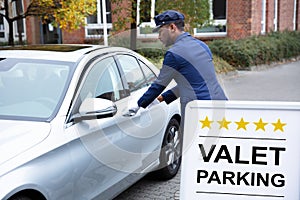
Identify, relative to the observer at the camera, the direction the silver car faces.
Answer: facing the viewer and to the left of the viewer

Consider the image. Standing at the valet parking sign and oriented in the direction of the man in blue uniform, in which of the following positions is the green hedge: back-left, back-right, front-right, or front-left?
front-right

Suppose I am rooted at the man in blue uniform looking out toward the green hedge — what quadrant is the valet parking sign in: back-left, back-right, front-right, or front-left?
back-right

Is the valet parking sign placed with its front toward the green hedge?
no

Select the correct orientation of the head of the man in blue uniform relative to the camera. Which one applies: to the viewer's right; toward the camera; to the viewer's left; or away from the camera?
to the viewer's left

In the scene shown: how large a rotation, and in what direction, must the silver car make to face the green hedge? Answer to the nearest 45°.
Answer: approximately 180°

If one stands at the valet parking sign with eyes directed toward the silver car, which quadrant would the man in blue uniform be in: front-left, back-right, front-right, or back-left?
front-right

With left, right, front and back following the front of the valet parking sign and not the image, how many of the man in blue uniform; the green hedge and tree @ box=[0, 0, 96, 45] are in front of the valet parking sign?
0

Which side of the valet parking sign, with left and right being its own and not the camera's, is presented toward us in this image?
front

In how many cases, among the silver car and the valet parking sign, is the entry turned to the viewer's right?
0

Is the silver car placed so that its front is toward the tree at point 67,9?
no
